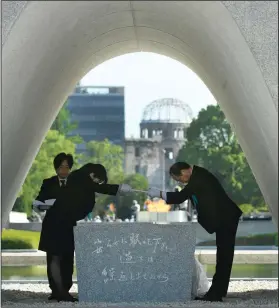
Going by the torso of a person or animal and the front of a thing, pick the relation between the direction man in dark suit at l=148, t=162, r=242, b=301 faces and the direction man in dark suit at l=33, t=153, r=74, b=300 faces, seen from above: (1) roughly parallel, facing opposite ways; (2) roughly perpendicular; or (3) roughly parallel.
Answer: roughly perpendicular

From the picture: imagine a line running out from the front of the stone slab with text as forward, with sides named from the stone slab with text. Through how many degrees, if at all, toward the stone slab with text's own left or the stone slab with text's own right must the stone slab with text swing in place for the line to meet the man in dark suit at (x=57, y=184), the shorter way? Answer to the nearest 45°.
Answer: approximately 135° to the stone slab with text's own right

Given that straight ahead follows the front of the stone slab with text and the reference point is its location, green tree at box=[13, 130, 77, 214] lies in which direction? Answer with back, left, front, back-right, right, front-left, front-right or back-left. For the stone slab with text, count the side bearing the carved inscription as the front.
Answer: back

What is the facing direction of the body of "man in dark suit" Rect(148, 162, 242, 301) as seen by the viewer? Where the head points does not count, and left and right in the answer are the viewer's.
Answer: facing to the left of the viewer

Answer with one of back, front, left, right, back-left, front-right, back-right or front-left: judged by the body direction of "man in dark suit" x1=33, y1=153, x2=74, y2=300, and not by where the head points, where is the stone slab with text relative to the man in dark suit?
front-left

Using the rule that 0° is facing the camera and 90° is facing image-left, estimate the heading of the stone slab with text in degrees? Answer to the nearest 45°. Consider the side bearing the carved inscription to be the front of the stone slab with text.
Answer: approximately 0°

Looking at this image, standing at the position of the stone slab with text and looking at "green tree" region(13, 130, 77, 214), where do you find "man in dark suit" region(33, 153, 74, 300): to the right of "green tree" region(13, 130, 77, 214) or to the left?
left

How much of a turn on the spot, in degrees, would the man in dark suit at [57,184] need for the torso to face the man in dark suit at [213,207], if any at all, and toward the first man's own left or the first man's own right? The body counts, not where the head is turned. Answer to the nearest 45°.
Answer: approximately 90° to the first man's own left

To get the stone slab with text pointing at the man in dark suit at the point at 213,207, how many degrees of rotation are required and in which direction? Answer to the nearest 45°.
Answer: approximately 90° to its left

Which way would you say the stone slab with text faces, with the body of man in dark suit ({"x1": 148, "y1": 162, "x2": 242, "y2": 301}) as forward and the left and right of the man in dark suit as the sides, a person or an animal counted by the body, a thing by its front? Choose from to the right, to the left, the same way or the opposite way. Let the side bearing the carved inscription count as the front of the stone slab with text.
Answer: to the left

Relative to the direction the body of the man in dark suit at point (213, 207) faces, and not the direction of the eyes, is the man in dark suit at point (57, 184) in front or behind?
in front
